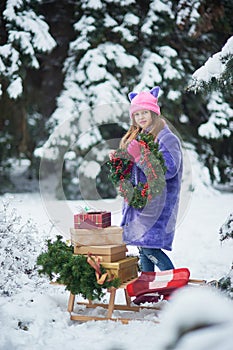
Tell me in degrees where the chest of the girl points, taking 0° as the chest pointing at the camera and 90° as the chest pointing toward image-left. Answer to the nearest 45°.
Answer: approximately 45°

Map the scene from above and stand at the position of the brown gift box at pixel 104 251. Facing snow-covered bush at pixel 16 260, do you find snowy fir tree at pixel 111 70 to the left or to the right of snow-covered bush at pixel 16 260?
right
